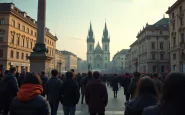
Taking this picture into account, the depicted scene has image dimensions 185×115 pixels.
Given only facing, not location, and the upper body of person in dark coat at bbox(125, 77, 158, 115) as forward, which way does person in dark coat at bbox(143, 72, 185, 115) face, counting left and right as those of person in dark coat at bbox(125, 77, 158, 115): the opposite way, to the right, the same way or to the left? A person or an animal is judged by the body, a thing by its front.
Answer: the same way

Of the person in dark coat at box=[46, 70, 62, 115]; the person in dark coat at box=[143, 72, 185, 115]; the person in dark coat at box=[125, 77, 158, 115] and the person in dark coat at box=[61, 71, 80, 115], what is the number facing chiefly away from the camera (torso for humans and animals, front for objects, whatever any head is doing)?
4

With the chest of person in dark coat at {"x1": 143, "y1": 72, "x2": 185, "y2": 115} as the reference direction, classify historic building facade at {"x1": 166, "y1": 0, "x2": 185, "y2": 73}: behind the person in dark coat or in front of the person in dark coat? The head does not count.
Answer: in front

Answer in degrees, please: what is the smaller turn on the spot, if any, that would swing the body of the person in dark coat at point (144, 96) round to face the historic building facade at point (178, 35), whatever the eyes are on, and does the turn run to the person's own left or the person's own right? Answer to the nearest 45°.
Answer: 0° — they already face it

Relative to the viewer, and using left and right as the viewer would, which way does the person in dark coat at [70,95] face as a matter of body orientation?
facing away from the viewer

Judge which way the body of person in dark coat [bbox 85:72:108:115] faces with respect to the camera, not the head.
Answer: away from the camera

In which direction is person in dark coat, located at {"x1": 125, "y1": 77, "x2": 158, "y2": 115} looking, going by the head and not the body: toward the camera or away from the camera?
away from the camera

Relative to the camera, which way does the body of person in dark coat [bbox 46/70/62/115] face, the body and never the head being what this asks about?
away from the camera

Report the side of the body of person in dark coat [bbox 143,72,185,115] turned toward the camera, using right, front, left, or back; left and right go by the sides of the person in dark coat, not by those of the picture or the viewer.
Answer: back

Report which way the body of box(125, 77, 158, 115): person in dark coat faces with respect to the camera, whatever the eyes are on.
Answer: away from the camera

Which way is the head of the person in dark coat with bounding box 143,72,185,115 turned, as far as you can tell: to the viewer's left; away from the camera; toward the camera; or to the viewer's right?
away from the camera

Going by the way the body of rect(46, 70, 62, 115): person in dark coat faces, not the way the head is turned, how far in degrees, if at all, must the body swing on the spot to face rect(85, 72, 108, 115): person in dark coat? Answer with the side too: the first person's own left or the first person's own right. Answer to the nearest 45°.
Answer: approximately 135° to the first person's own right

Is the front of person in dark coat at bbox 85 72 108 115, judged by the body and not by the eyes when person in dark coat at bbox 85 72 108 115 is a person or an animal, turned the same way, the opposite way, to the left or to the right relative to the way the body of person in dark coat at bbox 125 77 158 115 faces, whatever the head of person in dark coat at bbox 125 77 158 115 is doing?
the same way
